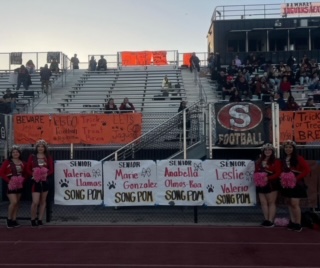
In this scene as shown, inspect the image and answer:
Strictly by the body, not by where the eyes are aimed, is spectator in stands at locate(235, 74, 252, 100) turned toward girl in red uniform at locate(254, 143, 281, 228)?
yes

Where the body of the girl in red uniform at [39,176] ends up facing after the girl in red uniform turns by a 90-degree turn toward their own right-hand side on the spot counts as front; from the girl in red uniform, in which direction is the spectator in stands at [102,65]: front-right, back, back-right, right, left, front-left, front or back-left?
right

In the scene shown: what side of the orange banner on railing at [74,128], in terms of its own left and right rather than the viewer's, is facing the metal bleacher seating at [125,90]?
back

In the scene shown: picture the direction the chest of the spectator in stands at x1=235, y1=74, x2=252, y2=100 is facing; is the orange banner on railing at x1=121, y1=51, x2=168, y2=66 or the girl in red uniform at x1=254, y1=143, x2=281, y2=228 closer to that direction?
the girl in red uniform

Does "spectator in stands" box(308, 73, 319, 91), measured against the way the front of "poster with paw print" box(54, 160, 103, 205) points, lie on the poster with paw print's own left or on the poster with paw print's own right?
on the poster with paw print's own left

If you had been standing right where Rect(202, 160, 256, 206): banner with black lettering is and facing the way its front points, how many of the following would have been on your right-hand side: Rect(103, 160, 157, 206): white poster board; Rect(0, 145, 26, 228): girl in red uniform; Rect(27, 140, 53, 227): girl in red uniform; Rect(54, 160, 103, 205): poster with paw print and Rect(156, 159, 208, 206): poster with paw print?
5

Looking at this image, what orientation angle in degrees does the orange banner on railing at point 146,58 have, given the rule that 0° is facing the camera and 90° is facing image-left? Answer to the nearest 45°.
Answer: approximately 0°

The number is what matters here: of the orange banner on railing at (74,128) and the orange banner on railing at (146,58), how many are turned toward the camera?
2
